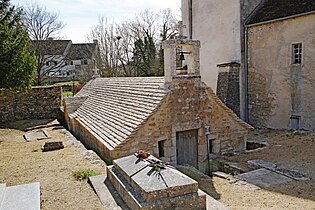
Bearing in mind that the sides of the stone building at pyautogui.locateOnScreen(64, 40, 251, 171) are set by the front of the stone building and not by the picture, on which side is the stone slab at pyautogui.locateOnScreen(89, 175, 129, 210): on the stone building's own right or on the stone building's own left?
on the stone building's own right

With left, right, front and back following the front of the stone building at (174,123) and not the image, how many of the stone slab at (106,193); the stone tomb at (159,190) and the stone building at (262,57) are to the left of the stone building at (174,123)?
1

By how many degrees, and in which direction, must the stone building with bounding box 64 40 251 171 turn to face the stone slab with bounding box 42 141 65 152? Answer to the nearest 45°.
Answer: approximately 135° to its right

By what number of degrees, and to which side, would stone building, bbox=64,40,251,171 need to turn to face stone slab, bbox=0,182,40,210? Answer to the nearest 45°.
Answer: approximately 90° to its right

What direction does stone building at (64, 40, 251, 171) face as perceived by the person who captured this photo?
facing the viewer and to the right of the viewer

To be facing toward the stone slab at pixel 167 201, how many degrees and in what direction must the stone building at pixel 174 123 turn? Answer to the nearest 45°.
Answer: approximately 45° to its right

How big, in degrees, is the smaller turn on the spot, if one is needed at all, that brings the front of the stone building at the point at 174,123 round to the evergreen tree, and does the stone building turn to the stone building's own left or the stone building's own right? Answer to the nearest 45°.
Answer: approximately 180°

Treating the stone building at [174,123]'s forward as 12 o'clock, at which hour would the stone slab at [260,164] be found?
The stone slab is roughly at 11 o'clock from the stone building.

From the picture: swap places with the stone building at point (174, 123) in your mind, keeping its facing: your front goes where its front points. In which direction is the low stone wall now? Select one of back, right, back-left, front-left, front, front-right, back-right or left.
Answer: back

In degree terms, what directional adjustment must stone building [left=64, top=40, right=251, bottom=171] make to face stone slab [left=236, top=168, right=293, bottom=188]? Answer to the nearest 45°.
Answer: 0° — it already faces it

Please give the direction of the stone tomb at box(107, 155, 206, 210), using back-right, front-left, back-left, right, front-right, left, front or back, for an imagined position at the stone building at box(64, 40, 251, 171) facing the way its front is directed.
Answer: front-right

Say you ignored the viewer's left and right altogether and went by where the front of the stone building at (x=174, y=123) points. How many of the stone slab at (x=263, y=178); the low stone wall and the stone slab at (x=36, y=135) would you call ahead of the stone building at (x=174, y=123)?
1
